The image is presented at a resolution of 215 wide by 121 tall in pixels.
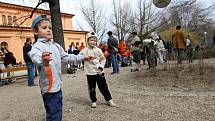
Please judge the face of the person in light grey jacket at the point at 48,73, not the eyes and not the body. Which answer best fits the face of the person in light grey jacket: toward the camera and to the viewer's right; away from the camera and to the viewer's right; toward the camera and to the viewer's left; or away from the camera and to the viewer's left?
toward the camera and to the viewer's right

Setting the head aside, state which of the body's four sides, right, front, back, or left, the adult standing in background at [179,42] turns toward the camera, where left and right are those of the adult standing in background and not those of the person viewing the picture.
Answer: back

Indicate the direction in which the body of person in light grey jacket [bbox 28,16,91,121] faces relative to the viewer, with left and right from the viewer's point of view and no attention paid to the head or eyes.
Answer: facing the viewer and to the right of the viewer

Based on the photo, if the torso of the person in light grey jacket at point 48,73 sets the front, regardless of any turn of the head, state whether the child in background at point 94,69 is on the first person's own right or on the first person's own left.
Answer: on the first person's own left

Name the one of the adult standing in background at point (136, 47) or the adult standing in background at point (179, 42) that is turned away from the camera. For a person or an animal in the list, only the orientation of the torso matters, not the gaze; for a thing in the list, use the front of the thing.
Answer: the adult standing in background at point (179, 42)

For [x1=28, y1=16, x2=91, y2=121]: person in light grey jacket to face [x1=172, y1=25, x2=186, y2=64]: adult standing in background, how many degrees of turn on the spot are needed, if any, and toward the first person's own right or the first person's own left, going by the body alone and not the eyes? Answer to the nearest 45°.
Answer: approximately 90° to the first person's own left
